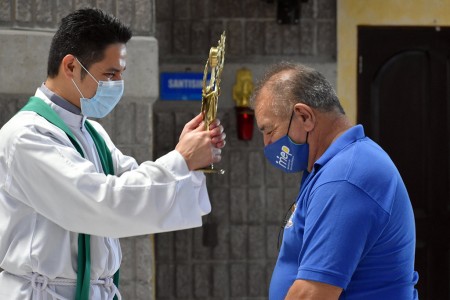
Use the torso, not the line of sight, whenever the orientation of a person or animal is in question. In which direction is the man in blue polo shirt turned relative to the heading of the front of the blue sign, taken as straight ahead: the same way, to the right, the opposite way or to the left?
to the right

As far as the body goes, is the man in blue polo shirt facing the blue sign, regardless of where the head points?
no

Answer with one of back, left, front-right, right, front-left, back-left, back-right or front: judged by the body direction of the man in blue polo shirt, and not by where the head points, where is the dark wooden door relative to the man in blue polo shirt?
right

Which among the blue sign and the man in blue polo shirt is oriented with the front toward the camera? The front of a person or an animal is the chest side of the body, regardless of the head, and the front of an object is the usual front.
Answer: the blue sign

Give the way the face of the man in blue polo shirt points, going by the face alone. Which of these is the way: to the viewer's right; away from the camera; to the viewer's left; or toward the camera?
to the viewer's left

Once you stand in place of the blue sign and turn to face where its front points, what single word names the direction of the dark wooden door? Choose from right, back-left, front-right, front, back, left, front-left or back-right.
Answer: left

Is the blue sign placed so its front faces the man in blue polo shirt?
yes

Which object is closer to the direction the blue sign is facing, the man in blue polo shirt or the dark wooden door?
the man in blue polo shirt

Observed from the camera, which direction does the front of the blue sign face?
facing the viewer

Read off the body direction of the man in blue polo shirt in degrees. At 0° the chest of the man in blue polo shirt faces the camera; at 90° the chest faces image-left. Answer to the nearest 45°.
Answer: approximately 90°

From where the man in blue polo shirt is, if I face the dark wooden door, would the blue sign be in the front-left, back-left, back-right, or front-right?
front-left

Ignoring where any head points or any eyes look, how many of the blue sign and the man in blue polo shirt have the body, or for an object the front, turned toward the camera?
1
